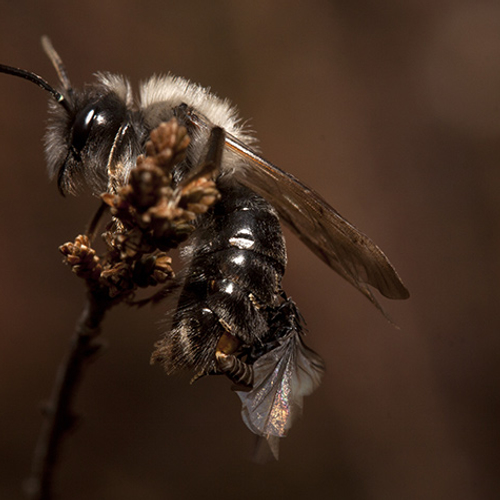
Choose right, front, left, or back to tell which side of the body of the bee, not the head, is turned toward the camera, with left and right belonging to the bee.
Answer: left
